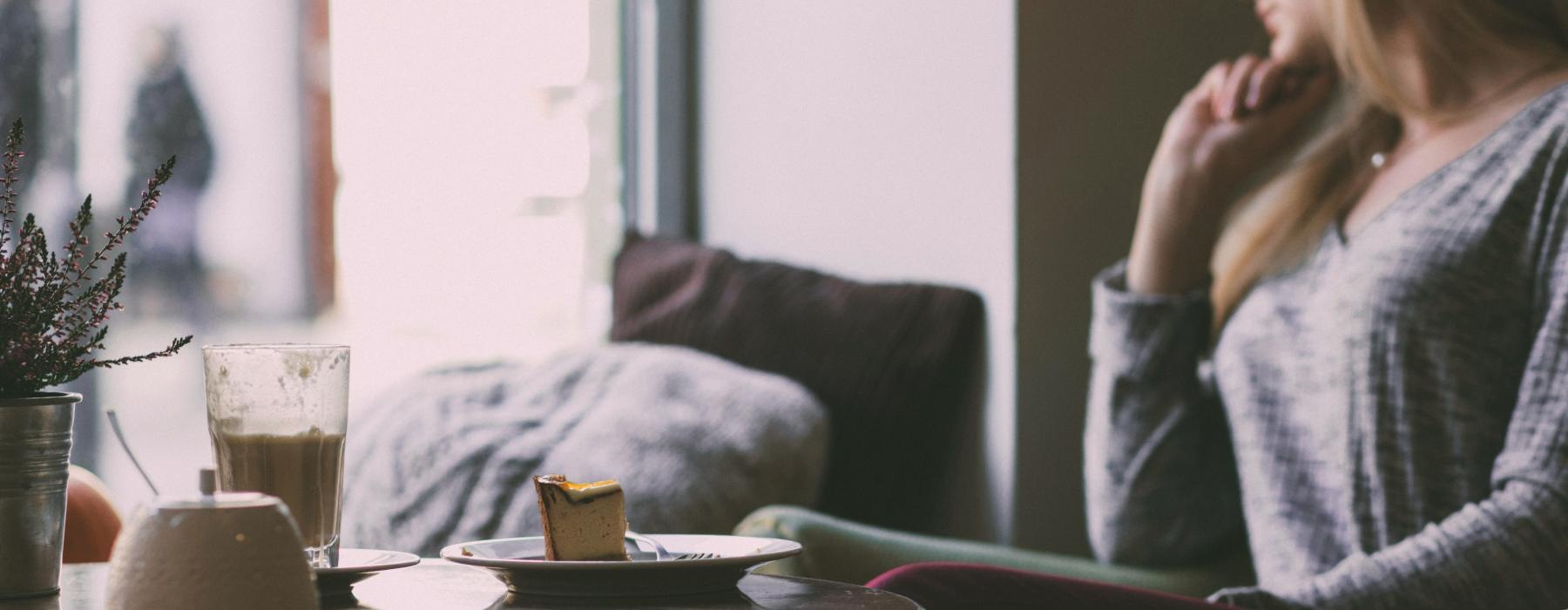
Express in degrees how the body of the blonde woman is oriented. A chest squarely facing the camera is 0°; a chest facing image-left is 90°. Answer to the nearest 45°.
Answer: approximately 45°

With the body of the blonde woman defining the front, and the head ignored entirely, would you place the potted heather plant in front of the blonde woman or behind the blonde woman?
in front

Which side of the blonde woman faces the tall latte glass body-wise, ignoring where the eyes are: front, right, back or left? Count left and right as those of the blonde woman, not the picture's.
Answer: front

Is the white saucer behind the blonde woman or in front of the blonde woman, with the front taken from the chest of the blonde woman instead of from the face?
in front

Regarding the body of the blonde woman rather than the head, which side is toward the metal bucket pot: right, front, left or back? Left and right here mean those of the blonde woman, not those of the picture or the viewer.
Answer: front

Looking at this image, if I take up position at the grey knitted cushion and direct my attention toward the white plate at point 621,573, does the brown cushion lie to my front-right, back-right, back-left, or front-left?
back-left

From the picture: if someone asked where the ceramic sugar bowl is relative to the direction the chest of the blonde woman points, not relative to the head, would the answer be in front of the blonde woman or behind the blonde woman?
in front

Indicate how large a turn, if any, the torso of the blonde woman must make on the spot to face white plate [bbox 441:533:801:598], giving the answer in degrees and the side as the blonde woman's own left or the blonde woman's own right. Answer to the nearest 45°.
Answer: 0° — they already face it

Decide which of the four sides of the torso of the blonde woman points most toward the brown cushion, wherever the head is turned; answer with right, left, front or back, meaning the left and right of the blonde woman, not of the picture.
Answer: right
